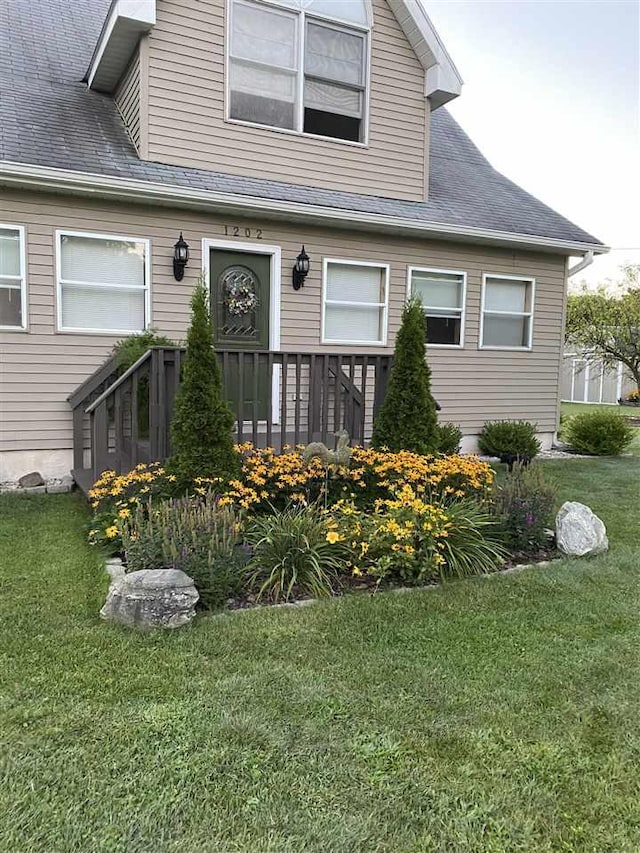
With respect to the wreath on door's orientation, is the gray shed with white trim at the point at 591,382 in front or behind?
behind

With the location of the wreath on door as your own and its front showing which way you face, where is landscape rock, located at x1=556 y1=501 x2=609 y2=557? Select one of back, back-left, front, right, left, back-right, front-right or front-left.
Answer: front-left

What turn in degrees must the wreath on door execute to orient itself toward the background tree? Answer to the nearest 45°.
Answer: approximately 135° to its left

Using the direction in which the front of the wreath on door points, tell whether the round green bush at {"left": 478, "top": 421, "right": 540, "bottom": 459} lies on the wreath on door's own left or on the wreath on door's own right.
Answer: on the wreath on door's own left

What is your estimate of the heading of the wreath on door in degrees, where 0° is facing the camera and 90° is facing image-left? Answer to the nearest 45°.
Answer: approximately 0°

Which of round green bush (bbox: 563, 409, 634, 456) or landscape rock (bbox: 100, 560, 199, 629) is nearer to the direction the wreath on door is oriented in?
the landscape rock

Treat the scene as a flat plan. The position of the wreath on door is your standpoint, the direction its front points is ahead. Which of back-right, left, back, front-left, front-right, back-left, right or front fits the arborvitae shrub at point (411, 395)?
front-left

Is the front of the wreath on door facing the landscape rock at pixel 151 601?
yes

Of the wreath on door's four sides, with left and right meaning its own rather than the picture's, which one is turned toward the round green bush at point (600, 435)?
left

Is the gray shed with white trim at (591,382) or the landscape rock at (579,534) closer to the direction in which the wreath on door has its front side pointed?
the landscape rock
